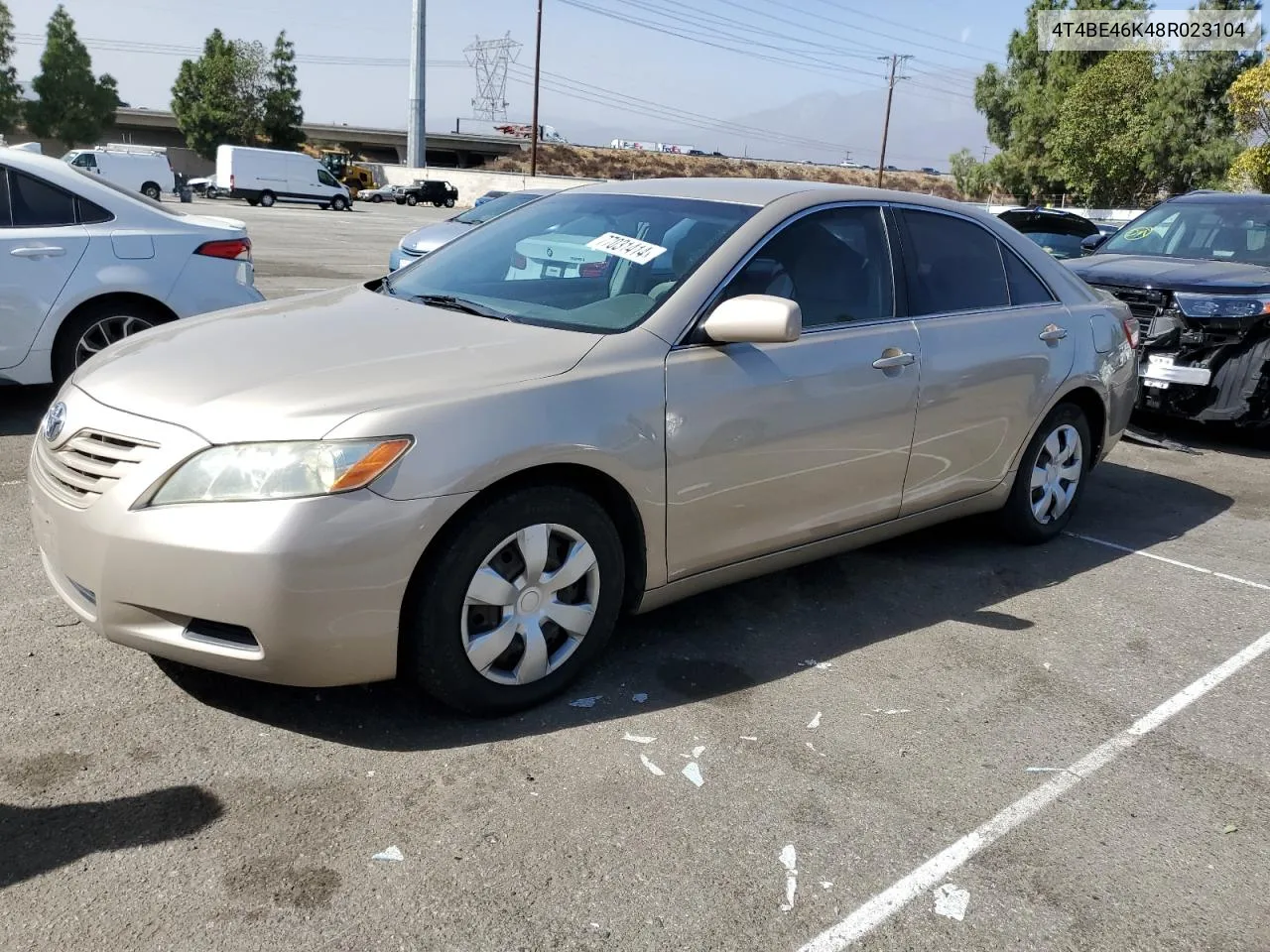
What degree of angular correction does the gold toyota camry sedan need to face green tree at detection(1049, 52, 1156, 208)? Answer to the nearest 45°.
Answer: approximately 180°

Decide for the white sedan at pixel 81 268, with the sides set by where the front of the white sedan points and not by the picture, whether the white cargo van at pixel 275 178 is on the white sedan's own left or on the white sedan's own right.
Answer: on the white sedan's own right

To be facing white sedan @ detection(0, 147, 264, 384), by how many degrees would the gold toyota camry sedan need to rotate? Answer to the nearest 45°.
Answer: approximately 90° to its right

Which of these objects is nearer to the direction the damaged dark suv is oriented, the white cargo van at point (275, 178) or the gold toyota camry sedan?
the gold toyota camry sedan

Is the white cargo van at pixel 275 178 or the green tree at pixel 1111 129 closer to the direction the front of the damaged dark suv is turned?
the white cargo van

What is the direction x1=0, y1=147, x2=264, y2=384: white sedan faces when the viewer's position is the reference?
facing to the left of the viewer

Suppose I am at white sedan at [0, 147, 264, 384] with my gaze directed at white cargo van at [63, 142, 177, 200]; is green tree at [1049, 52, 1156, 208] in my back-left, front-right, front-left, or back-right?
front-right

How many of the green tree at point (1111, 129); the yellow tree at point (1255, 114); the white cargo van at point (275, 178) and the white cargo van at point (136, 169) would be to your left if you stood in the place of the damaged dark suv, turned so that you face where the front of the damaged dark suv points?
0

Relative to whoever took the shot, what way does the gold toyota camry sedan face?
facing the viewer and to the left of the viewer

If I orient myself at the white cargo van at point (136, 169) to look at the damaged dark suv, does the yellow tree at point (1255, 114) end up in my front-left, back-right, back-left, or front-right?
front-left
